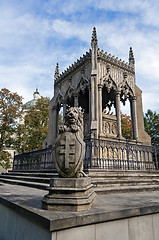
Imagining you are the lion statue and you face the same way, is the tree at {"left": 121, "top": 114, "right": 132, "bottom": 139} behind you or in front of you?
behind

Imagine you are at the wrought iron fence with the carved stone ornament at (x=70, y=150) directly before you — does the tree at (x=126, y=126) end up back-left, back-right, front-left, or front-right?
back-left

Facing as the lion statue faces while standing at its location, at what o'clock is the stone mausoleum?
The stone mausoleum is roughly at 5 o'clock from the lion statue.

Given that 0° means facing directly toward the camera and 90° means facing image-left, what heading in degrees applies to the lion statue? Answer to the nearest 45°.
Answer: approximately 45°
